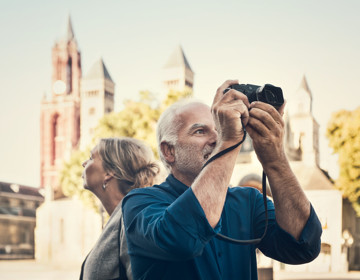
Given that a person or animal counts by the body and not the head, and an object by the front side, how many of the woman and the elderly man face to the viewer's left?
1

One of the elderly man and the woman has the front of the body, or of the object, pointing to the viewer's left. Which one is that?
the woman

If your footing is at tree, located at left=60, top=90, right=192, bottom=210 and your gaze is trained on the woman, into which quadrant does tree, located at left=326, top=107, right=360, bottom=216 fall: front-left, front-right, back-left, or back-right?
front-left

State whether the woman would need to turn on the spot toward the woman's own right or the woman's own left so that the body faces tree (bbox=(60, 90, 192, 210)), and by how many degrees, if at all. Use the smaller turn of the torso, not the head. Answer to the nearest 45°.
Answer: approximately 90° to the woman's own right

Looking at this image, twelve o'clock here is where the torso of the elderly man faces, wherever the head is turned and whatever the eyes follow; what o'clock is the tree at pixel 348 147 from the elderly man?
The tree is roughly at 8 o'clock from the elderly man.

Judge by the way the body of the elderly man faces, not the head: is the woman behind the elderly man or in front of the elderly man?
behind

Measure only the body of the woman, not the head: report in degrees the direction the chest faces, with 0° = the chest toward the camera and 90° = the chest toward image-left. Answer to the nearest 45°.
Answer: approximately 90°

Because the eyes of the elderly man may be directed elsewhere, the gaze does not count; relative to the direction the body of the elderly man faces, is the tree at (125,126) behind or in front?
behind

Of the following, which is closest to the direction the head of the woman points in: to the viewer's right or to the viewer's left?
to the viewer's left

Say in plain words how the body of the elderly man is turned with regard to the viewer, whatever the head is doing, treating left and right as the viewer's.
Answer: facing the viewer and to the right of the viewer
